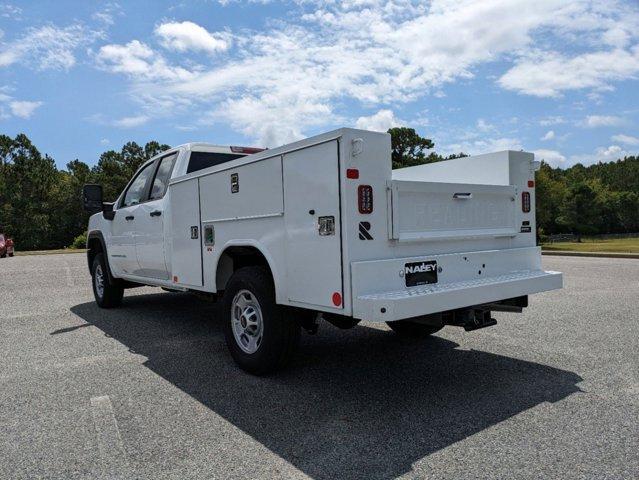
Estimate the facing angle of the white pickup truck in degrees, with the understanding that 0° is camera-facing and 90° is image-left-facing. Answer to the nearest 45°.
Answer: approximately 135°

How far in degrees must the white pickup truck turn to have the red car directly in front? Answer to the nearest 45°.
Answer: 0° — it already faces it
